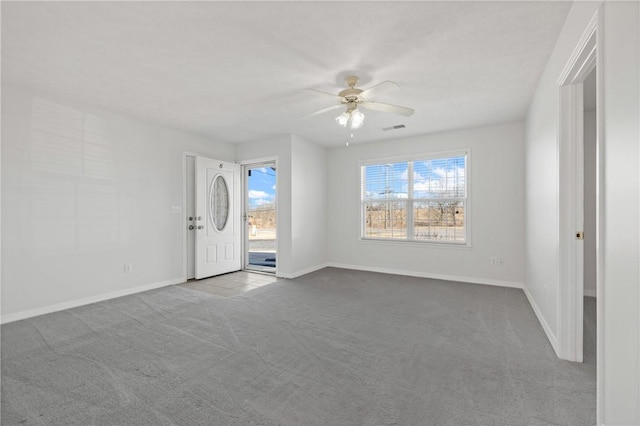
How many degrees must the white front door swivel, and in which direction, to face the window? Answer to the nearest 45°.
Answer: approximately 45° to its left

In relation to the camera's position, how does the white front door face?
facing the viewer and to the right of the viewer
